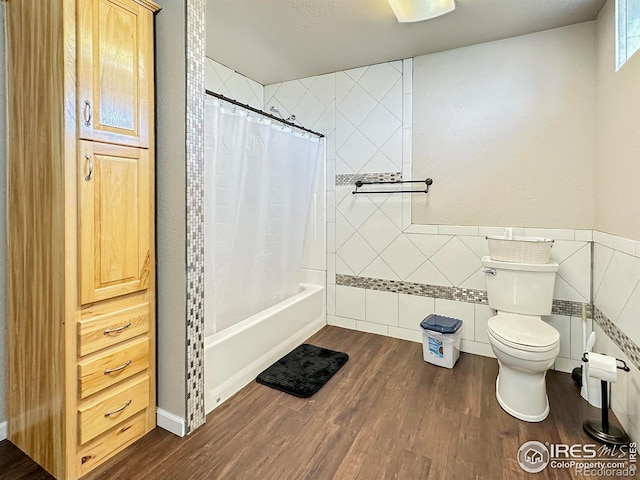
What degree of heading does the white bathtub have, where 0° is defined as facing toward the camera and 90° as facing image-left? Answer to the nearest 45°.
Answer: approximately 315°

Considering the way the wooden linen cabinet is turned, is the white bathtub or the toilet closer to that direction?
the toilet

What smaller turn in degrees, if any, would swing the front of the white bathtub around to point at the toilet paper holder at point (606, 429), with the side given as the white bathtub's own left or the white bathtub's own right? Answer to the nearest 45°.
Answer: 0° — it already faces it

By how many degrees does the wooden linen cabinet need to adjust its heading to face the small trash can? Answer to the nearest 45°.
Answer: approximately 45° to its left

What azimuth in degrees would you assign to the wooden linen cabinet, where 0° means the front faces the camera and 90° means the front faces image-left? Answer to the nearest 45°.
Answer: approximately 315°

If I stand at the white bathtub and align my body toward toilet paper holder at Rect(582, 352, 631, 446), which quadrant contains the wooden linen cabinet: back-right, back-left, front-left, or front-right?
back-right

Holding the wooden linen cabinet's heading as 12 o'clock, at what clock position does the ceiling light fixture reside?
The ceiling light fixture is roughly at 11 o'clock from the wooden linen cabinet.
